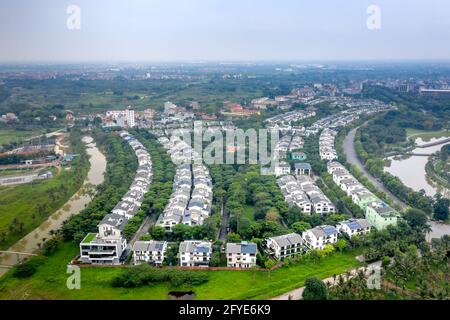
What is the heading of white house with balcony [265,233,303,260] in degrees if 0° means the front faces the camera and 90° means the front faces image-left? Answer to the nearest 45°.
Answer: approximately 315°

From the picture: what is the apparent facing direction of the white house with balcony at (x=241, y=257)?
toward the camera

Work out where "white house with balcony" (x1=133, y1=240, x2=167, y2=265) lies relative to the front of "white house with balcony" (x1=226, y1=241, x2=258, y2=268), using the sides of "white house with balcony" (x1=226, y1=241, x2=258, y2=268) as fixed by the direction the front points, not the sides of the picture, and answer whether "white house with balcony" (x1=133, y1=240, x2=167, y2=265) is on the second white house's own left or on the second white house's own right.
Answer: on the second white house's own right

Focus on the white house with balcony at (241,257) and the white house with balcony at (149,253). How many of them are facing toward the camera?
2

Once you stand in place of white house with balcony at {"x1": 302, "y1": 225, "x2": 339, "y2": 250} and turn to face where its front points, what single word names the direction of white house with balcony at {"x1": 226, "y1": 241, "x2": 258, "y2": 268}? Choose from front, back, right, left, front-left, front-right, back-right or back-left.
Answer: right

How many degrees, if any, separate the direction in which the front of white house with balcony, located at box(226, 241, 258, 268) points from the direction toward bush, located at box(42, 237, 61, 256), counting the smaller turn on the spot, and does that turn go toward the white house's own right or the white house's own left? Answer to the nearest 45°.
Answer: approximately 90° to the white house's own right

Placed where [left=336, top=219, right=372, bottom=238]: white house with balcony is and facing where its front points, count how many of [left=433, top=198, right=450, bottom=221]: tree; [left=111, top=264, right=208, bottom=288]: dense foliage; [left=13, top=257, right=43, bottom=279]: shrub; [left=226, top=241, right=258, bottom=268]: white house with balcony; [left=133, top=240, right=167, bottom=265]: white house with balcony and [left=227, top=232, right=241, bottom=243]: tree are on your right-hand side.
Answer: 5

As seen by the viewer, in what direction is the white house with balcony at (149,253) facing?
toward the camera

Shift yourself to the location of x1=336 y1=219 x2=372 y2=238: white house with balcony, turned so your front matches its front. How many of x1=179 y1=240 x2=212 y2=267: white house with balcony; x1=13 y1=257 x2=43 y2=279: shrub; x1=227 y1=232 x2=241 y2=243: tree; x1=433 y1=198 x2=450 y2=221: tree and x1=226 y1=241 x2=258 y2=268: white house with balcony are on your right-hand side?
4

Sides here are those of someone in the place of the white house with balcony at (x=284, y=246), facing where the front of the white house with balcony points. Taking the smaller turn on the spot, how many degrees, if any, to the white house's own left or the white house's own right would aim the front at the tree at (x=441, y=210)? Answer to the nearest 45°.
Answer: approximately 90° to the white house's own left

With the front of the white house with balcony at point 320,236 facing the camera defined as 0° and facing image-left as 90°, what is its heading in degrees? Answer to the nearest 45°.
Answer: approximately 315°
